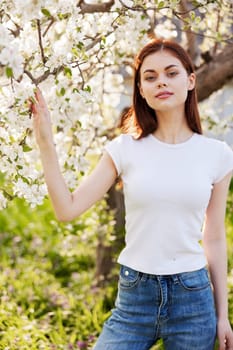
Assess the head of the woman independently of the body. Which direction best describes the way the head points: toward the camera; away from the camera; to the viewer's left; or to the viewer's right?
toward the camera

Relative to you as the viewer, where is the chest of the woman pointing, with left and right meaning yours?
facing the viewer
